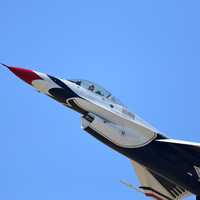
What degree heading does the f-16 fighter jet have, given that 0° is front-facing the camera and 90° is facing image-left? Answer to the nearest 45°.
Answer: approximately 90°
